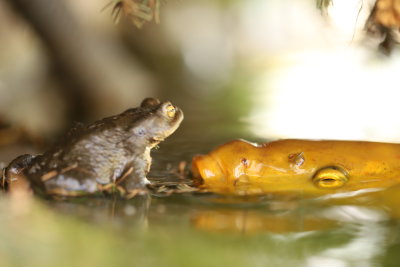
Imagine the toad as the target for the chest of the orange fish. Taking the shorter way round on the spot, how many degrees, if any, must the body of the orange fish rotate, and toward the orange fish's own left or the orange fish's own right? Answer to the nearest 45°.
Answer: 0° — it already faces it

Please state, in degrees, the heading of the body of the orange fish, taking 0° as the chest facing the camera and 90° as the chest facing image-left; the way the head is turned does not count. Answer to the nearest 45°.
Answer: approximately 90°
